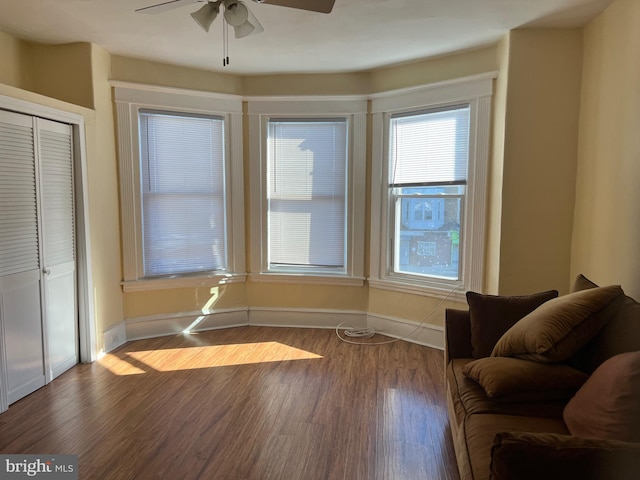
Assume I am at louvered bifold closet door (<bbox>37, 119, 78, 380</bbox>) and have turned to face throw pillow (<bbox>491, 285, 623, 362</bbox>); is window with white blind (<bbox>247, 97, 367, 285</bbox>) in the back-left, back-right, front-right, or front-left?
front-left

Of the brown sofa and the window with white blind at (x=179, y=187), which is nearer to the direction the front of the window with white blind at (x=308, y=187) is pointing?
the brown sofa

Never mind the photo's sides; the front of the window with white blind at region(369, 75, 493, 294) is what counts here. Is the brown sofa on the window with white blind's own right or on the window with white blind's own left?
on the window with white blind's own left

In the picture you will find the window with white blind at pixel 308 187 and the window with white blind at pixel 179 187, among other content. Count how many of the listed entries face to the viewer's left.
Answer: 0

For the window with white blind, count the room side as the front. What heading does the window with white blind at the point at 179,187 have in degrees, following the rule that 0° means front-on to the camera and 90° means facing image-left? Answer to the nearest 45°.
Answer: approximately 315°

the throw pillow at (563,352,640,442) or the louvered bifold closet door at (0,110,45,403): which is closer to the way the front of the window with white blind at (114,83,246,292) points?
the throw pillow

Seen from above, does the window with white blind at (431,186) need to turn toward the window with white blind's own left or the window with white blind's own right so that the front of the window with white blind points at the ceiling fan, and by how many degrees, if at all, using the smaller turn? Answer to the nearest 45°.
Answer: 0° — it already faces it

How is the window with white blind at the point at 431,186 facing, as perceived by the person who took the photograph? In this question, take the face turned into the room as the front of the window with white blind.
facing the viewer and to the left of the viewer

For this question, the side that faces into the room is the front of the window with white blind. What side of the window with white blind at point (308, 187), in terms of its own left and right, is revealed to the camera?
front

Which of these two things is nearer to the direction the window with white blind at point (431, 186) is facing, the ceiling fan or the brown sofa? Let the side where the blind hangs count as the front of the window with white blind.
the ceiling fan

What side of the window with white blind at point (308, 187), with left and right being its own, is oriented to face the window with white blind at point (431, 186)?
left

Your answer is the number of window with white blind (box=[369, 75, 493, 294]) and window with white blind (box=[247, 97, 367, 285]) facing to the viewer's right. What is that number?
0

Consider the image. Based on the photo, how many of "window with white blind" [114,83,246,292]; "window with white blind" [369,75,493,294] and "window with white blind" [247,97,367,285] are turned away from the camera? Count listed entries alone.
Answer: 0

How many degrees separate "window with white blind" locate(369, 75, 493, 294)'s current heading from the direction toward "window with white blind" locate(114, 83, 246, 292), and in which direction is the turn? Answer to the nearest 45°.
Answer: approximately 45° to its right

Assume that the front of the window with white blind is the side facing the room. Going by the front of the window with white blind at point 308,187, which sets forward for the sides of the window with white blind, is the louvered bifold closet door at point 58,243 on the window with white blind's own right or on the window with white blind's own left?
on the window with white blind's own right

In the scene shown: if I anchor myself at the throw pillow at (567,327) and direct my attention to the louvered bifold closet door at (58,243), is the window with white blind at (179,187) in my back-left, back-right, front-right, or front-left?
front-right

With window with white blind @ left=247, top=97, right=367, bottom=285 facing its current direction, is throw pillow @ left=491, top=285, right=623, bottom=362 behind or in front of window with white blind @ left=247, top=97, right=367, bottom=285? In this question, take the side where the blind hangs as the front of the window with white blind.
in front

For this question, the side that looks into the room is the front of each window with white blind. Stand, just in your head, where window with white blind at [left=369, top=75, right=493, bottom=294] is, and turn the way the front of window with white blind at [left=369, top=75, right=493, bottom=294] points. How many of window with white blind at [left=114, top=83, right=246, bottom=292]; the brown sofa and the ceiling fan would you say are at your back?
0

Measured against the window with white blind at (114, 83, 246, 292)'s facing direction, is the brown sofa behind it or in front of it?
in front

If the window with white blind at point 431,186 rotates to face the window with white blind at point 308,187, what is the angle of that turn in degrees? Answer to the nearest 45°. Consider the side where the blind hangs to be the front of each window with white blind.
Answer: approximately 45° to its right

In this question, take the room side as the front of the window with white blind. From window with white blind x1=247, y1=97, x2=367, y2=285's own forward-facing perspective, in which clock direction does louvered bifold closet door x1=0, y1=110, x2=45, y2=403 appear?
The louvered bifold closet door is roughly at 2 o'clock from the window with white blind.

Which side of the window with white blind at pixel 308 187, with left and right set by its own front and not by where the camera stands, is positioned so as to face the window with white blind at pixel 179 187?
right
